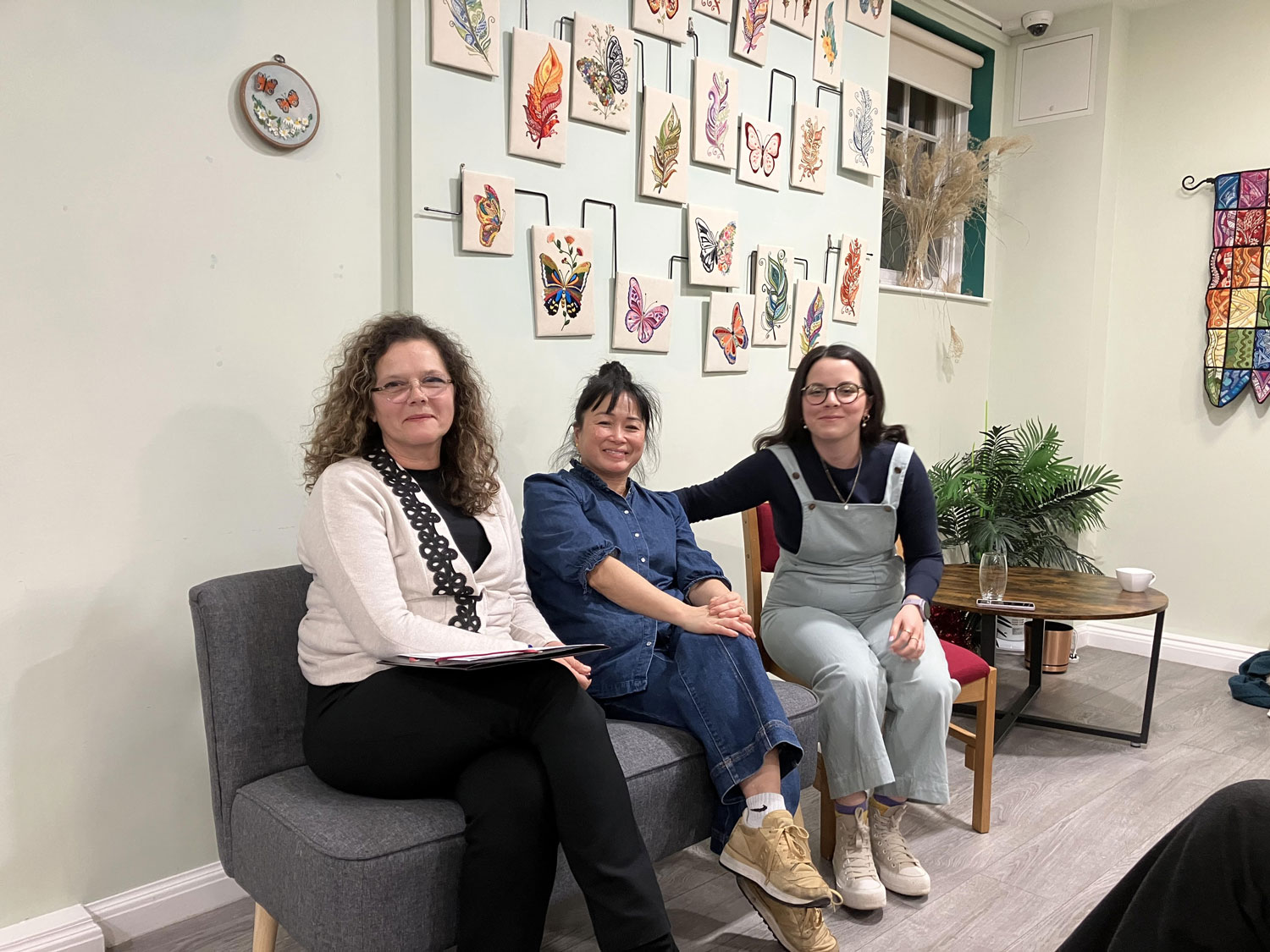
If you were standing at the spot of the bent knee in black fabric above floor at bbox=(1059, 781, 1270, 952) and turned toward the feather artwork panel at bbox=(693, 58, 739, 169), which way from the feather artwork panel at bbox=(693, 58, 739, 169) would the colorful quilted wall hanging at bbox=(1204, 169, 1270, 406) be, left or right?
right

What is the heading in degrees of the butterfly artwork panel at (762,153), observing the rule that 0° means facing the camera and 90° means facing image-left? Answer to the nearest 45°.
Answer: approximately 315°

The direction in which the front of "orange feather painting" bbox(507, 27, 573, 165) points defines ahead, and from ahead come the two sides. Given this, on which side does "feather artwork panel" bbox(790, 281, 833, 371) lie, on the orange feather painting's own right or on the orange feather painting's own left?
on the orange feather painting's own left

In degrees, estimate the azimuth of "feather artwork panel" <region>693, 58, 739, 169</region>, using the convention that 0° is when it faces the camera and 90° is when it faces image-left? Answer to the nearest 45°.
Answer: approximately 315°

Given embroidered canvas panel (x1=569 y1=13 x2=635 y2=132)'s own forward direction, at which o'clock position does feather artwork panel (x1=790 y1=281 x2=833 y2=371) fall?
The feather artwork panel is roughly at 9 o'clock from the embroidered canvas panel.
